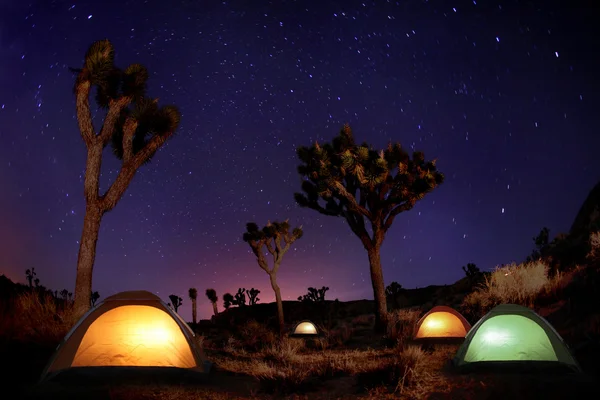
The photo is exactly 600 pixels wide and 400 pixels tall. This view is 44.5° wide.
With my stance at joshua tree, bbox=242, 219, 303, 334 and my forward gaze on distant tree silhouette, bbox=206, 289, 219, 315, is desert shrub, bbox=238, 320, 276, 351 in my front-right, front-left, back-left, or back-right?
back-left

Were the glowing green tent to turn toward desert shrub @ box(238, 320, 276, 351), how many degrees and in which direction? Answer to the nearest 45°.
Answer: approximately 135° to its right

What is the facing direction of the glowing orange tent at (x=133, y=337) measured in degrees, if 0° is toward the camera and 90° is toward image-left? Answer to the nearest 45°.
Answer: approximately 0°

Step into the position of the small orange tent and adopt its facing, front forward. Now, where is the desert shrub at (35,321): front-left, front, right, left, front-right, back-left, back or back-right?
front-right

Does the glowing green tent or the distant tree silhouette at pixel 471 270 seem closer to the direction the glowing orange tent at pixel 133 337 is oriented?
the glowing green tent

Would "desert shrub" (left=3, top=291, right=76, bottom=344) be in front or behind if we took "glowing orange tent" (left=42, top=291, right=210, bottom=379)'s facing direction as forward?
behind

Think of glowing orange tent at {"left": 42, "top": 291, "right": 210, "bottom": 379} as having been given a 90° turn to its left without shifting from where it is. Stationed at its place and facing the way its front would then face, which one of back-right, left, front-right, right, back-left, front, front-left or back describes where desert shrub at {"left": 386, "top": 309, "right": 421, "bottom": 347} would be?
front-left

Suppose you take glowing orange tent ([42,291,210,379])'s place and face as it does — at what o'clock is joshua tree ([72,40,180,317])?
The joshua tree is roughly at 6 o'clock from the glowing orange tent.

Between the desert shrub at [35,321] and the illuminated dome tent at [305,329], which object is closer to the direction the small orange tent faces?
the desert shrub

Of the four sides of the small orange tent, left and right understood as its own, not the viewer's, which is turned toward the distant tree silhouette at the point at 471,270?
back
